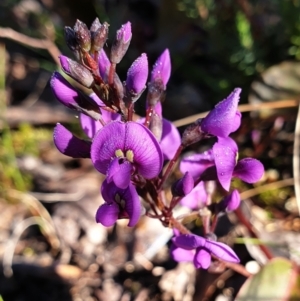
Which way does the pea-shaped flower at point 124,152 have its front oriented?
toward the camera

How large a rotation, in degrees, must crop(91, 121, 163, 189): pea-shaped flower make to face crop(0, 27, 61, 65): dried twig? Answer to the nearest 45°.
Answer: approximately 180°
